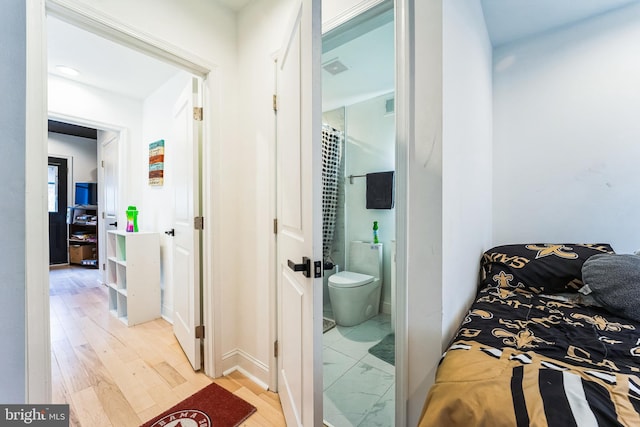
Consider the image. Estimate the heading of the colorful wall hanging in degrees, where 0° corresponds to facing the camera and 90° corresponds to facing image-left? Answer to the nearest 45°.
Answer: approximately 45°

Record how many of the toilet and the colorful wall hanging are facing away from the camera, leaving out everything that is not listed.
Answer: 0

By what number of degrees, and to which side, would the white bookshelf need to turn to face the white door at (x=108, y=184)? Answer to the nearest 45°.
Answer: approximately 135° to its right

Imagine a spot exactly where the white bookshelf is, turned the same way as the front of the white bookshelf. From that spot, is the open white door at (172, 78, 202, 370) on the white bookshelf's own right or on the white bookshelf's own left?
on the white bookshelf's own left

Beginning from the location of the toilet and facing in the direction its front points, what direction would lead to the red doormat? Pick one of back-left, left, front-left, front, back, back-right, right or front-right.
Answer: front

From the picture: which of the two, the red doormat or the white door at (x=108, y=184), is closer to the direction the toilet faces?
the red doormat

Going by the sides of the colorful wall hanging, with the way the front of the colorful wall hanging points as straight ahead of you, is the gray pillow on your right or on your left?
on your left

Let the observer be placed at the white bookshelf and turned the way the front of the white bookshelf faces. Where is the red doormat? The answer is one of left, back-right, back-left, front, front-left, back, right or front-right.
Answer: front-left

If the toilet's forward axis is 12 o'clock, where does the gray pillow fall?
The gray pillow is roughly at 9 o'clock from the toilet.

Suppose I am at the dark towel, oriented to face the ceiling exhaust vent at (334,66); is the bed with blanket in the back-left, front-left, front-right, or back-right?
front-left

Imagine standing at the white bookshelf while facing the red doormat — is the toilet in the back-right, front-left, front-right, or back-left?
front-left

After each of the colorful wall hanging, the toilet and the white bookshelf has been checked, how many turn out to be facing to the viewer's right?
0

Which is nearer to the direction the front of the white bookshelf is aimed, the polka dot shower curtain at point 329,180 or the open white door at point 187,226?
the open white door
